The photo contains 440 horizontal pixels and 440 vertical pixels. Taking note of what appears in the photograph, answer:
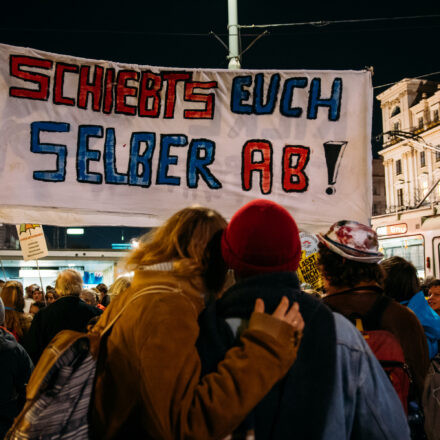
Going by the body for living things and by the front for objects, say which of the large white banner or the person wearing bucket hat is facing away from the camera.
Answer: the person wearing bucket hat

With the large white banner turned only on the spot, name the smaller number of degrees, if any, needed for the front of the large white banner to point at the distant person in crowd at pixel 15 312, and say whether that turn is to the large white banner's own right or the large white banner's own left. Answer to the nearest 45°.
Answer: approximately 135° to the large white banner's own right

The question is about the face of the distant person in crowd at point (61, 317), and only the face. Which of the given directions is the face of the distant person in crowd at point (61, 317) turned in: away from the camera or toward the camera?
away from the camera

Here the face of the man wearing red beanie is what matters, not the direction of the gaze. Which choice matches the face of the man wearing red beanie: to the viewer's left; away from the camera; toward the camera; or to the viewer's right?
away from the camera

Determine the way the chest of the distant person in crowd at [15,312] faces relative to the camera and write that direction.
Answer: away from the camera

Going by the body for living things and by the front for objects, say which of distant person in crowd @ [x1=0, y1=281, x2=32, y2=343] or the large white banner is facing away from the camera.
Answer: the distant person in crowd

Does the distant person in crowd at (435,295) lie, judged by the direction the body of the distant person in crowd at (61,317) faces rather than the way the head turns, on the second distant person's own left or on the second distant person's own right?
on the second distant person's own right

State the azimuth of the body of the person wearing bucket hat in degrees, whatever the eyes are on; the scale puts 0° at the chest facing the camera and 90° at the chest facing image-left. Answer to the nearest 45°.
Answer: approximately 180°

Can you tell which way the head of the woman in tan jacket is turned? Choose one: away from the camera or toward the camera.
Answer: away from the camera

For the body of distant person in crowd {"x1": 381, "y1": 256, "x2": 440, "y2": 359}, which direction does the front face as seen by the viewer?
away from the camera

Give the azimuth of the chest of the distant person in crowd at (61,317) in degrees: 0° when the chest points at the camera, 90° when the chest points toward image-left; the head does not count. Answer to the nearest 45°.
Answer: approximately 180°

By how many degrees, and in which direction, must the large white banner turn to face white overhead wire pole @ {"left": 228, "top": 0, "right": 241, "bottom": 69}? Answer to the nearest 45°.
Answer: approximately 180°
